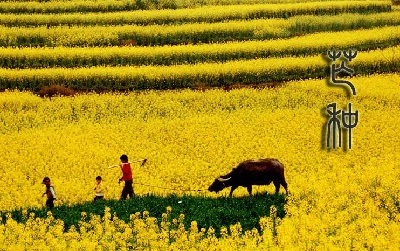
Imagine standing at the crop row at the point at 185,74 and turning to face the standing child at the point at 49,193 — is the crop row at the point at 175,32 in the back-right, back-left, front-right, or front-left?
back-right

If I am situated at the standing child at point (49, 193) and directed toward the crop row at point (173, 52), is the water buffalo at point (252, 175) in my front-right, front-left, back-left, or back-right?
front-right

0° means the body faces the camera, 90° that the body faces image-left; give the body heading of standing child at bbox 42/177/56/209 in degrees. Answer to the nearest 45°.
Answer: approximately 90°

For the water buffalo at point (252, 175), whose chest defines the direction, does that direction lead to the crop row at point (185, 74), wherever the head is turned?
no

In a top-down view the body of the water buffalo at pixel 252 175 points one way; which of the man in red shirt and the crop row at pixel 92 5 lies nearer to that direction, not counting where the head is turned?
the man in red shirt

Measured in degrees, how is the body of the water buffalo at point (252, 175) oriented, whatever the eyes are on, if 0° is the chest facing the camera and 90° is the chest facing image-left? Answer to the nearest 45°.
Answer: approximately 90°

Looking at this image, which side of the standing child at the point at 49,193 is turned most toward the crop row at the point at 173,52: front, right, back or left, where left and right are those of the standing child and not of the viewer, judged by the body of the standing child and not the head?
right

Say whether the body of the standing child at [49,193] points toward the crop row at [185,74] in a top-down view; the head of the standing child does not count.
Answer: no

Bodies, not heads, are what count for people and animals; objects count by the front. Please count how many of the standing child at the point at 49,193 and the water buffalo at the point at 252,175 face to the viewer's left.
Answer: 2

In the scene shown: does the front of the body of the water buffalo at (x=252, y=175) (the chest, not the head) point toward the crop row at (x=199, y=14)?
no

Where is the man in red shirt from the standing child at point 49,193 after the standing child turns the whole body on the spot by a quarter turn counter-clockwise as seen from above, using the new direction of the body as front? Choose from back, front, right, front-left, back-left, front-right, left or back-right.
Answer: left

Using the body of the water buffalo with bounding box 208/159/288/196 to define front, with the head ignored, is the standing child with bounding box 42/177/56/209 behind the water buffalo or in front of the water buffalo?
in front
